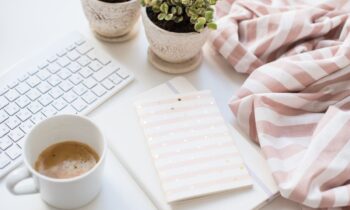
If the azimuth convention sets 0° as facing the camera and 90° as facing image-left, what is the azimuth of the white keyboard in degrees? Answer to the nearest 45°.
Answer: approximately 315°
